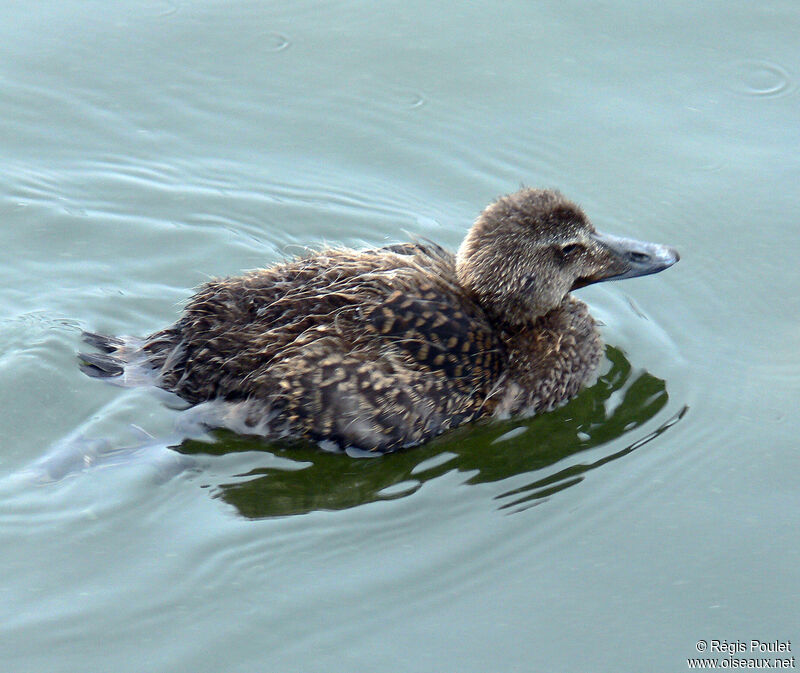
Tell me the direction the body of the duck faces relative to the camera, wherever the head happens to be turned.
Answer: to the viewer's right
